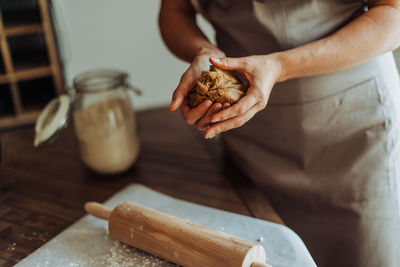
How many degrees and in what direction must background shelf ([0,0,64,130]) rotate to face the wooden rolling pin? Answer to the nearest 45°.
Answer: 0° — it already faces it

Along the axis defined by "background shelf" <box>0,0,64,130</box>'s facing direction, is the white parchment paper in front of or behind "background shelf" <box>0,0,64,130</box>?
in front

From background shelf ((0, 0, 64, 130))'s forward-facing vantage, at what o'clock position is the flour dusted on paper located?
The flour dusted on paper is roughly at 12 o'clock from the background shelf.

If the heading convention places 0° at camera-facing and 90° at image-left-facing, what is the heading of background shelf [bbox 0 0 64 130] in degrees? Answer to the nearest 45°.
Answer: approximately 0°

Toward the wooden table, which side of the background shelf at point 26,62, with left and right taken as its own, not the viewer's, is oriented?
front
